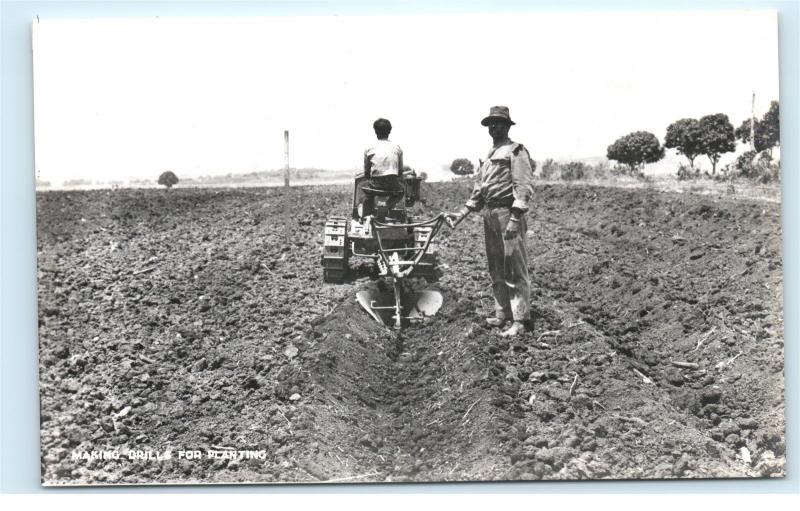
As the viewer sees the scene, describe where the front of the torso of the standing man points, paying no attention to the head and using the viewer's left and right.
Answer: facing the viewer and to the left of the viewer

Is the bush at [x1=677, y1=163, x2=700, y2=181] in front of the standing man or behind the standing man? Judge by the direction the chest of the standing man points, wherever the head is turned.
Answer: behind
